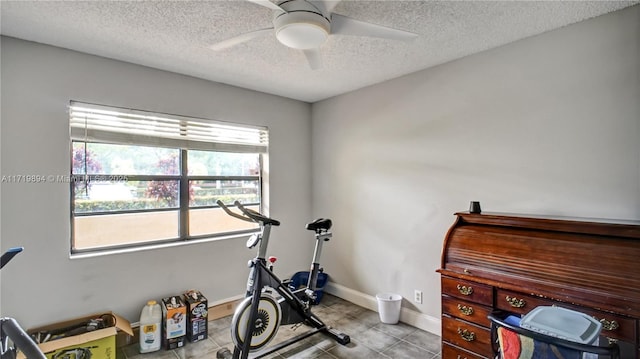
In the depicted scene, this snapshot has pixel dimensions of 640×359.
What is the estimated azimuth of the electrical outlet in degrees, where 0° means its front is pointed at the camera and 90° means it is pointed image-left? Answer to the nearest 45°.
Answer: approximately 45°

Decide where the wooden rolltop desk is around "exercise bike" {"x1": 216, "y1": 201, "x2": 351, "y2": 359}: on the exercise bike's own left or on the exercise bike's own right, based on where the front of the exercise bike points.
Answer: on the exercise bike's own left

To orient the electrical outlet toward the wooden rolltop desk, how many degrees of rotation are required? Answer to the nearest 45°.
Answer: approximately 90° to its left

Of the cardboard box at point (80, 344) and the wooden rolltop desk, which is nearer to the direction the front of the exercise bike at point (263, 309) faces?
the cardboard box

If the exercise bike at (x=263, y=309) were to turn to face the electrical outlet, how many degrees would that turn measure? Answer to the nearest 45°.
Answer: approximately 135° to its left

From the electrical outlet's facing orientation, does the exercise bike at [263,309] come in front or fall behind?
in front

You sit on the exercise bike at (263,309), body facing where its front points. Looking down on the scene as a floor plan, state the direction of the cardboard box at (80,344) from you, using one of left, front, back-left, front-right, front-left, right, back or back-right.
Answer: front-right

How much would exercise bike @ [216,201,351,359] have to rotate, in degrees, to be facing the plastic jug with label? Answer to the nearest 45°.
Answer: approximately 45° to its right

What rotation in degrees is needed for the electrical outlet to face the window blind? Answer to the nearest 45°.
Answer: approximately 45° to its right

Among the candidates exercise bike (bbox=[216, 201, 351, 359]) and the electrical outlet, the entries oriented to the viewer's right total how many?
0
